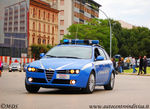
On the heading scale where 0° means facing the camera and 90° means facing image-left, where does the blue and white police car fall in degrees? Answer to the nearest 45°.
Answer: approximately 45°
